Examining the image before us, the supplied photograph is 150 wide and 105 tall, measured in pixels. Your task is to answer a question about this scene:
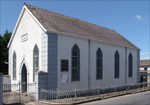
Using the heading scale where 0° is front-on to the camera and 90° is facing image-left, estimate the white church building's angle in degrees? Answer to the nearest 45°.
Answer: approximately 45°
